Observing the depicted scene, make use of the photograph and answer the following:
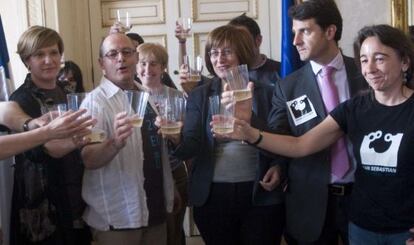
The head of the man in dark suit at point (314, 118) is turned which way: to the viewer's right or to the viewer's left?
to the viewer's left

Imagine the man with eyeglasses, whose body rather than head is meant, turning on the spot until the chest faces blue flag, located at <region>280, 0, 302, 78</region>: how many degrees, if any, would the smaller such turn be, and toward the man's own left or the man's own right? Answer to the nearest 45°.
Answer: approximately 90° to the man's own left

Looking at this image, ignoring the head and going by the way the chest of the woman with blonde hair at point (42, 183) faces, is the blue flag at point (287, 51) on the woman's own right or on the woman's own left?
on the woman's own left

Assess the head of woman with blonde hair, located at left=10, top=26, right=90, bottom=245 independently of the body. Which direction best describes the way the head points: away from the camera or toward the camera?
toward the camera

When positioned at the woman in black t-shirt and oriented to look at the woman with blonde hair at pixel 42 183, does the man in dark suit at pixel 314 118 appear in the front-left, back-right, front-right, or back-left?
front-right

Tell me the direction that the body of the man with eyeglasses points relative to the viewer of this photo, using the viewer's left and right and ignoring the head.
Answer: facing the viewer and to the right of the viewer

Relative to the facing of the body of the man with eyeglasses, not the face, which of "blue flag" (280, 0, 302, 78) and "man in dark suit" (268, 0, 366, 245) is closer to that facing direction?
the man in dark suit

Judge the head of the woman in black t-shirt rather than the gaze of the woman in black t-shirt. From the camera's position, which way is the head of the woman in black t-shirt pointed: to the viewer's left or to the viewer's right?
to the viewer's left

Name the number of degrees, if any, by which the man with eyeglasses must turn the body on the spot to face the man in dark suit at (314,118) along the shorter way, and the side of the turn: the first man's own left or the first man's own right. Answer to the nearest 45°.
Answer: approximately 45° to the first man's own left
